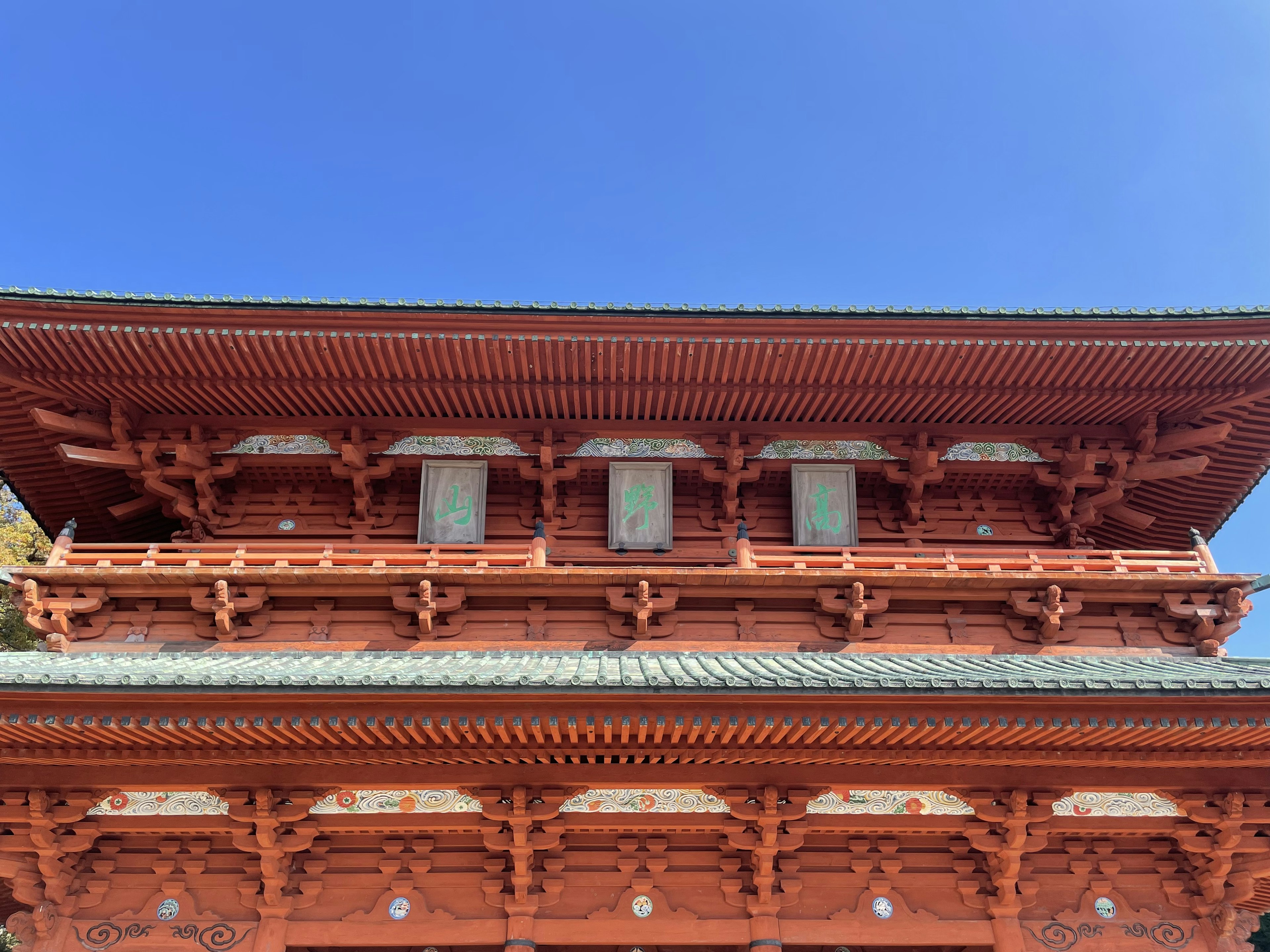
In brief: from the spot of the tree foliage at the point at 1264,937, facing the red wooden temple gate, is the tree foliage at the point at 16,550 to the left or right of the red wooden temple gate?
right

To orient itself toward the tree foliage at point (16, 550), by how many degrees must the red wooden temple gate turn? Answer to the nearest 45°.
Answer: approximately 135° to its right

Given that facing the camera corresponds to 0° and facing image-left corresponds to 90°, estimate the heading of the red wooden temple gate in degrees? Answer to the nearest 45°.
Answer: approximately 0°

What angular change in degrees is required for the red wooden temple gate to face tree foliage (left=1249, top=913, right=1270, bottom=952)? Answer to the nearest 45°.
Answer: approximately 135° to its left
